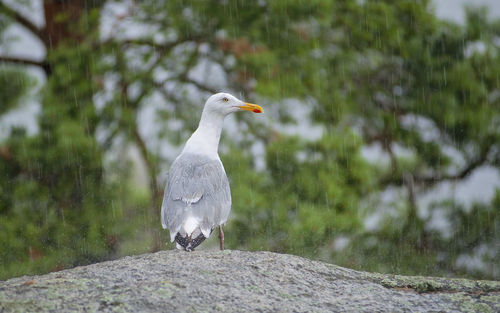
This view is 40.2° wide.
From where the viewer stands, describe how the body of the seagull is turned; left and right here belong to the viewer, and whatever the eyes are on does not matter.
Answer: facing away from the viewer and to the right of the viewer
